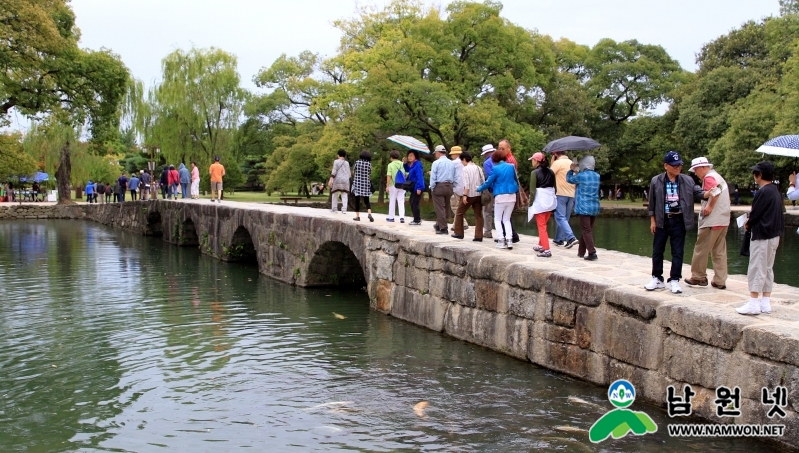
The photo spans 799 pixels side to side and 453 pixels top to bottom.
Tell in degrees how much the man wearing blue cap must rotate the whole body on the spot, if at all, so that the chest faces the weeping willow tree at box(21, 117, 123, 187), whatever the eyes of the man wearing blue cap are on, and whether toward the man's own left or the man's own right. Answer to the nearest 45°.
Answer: approximately 135° to the man's own right

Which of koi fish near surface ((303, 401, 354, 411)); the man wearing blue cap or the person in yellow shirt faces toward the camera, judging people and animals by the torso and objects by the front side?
the man wearing blue cap

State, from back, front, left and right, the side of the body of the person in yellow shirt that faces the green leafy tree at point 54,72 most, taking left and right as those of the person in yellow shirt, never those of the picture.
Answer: front

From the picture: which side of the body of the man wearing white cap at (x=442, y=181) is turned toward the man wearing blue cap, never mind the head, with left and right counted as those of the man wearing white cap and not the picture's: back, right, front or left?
back
